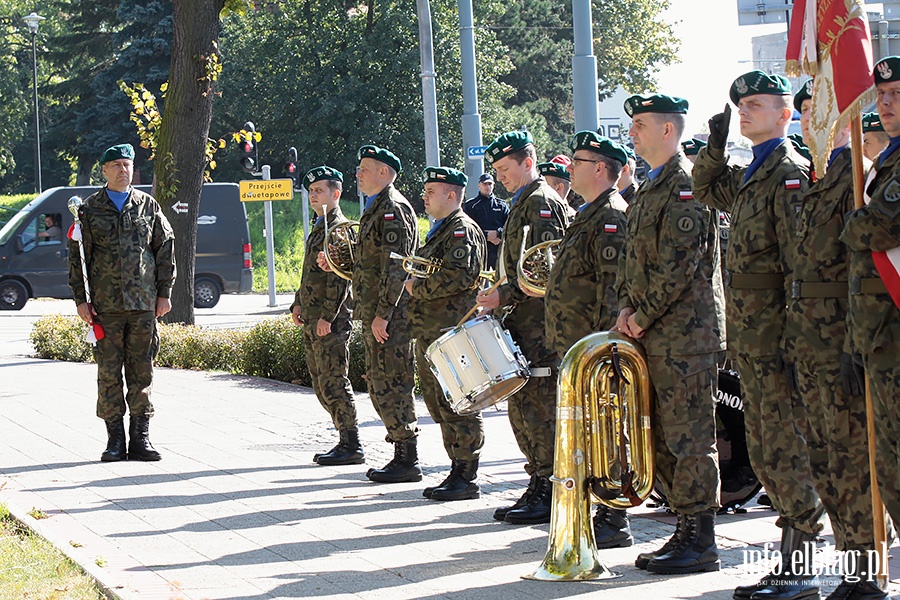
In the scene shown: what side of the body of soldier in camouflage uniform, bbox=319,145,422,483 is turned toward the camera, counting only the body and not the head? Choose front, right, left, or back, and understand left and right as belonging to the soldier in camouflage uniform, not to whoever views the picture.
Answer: left

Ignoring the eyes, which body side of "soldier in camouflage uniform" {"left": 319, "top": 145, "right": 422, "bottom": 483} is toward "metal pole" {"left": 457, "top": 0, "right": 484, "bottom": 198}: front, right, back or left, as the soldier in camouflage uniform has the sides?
right

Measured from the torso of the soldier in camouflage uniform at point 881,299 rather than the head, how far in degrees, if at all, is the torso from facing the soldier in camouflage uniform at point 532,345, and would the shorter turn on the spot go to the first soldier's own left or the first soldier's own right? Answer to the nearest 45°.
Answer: approximately 45° to the first soldier's own right

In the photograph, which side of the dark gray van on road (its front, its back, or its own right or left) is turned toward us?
left

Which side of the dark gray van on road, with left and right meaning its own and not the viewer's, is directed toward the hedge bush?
left

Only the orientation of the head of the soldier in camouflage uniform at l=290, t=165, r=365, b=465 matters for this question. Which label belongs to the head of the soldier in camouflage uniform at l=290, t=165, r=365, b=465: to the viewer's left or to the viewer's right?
to the viewer's left

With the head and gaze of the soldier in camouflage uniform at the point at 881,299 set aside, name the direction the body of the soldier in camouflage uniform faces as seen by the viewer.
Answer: to the viewer's left
